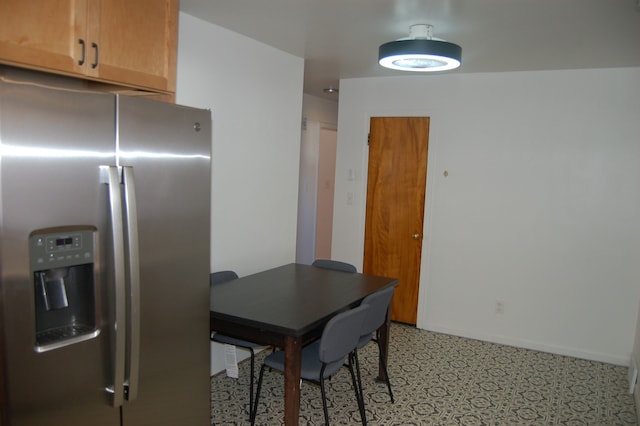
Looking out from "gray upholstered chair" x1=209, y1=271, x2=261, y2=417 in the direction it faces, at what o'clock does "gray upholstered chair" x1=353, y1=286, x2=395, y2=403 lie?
"gray upholstered chair" x1=353, y1=286, x2=395, y2=403 is roughly at 11 o'clock from "gray upholstered chair" x1=209, y1=271, x2=261, y2=417.

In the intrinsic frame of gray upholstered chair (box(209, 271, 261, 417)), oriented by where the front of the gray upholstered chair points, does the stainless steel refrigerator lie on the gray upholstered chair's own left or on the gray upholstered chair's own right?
on the gray upholstered chair's own right

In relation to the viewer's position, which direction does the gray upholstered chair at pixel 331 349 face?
facing away from the viewer and to the left of the viewer

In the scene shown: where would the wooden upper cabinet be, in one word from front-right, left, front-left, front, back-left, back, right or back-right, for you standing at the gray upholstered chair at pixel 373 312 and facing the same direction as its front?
left

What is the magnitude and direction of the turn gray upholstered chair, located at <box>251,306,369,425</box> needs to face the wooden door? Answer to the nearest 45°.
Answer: approximately 45° to its right

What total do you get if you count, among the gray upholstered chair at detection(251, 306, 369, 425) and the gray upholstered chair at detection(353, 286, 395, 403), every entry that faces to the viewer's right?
0

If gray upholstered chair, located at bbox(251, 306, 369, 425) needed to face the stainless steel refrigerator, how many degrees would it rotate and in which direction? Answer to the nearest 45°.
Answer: approximately 90° to its left

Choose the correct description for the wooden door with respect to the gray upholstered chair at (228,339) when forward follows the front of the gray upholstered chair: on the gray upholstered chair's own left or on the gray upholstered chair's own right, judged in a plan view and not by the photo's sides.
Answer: on the gray upholstered chair's own left

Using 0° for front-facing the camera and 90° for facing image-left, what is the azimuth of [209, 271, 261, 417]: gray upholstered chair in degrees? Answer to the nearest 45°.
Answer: approximately 315°

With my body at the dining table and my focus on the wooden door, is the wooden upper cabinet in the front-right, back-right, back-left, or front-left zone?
back-left

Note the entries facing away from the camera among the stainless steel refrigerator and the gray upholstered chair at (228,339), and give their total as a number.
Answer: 0

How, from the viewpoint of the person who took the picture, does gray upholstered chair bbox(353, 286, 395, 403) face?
facing away from the viewer and to the left of the viewer
